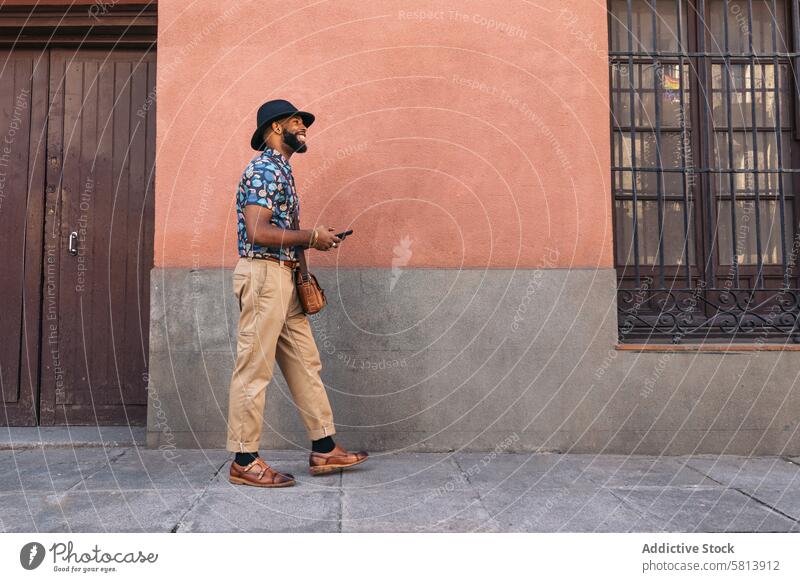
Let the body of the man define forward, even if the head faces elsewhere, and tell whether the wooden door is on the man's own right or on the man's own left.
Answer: on the man's own left

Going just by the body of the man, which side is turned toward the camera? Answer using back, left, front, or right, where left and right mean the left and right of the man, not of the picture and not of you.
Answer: right

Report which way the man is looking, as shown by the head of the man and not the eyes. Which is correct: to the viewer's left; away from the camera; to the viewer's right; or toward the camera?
to the viewer's right

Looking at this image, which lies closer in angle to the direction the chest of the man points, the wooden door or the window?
the window

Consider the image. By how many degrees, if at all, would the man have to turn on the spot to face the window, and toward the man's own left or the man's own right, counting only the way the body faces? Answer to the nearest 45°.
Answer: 0° — they already face it
